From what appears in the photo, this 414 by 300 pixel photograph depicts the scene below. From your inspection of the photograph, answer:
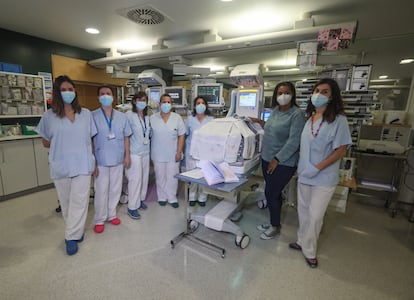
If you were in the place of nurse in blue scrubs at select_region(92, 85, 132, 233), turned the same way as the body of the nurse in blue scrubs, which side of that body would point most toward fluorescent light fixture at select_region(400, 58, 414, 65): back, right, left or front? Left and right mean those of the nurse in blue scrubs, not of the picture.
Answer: left

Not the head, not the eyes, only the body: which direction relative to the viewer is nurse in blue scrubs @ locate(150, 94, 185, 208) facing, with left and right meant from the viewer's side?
facing the viewer

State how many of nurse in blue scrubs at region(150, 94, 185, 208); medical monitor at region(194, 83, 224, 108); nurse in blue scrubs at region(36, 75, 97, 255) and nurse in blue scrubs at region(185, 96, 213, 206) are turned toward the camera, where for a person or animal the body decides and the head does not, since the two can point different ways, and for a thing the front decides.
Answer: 4

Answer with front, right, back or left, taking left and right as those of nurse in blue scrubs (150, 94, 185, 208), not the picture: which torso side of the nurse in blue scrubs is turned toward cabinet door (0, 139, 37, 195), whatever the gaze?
right

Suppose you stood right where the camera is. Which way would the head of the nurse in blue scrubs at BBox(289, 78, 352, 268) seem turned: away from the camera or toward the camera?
toward the camera

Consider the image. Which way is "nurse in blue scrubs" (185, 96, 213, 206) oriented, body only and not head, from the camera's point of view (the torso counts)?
toward the camera

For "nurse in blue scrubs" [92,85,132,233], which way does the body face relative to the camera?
toward the camera

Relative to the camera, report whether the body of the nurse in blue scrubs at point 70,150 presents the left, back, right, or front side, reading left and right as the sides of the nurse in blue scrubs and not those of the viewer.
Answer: front

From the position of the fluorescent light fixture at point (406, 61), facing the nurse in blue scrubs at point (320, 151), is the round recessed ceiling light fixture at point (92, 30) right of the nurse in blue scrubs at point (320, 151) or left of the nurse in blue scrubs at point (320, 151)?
right

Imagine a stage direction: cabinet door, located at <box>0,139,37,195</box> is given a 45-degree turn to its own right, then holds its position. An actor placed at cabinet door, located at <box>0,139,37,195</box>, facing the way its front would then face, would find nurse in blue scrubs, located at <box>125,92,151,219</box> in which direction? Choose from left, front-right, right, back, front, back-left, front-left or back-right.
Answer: front-left

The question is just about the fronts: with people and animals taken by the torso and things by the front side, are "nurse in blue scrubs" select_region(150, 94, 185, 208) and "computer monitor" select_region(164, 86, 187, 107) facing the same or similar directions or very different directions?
same or similar directions

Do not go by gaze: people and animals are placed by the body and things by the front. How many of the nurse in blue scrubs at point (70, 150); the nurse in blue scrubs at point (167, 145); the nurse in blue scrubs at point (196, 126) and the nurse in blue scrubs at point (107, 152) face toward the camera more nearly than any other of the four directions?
4

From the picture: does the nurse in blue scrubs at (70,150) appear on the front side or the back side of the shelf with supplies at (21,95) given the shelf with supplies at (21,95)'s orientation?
on the front side

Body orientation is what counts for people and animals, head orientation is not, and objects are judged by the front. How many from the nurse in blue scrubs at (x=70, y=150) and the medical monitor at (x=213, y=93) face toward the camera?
2

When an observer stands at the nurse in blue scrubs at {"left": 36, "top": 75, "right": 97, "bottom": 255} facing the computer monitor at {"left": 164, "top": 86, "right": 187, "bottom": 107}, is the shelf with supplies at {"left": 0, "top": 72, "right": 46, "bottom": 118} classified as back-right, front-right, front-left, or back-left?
front-left
